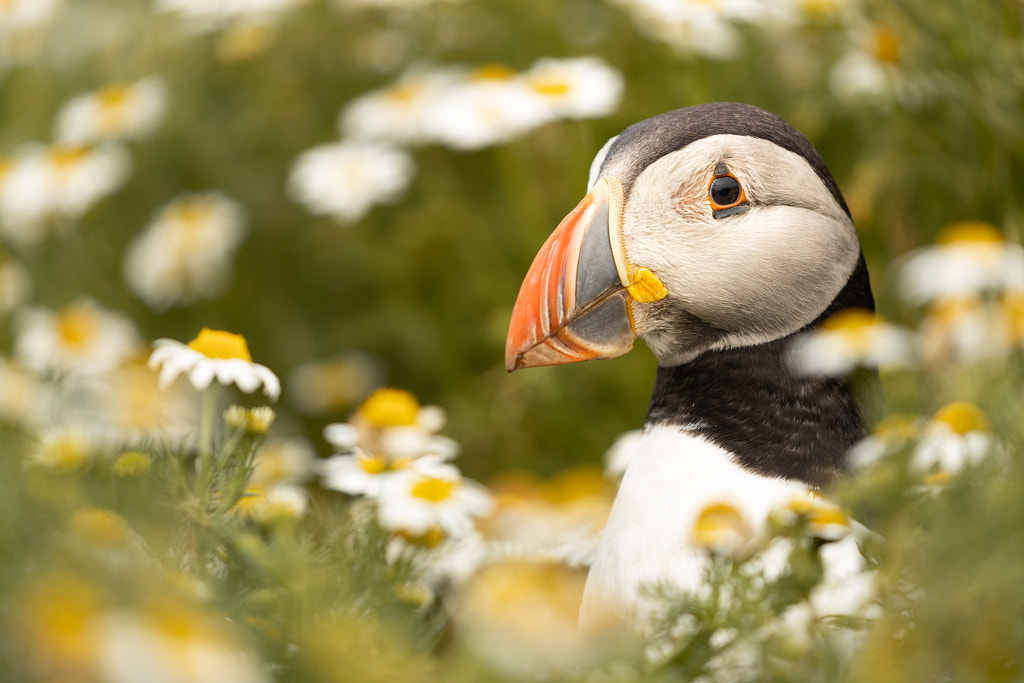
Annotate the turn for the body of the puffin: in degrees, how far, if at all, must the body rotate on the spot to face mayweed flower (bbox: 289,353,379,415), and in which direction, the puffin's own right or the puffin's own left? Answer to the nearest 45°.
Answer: approximately 45° to the puffin's own right

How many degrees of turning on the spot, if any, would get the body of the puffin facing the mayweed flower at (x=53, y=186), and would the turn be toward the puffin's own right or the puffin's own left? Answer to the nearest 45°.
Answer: approximately 45° to the puffin's own right

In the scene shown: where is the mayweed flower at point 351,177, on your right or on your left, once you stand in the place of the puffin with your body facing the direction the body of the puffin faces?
on your right

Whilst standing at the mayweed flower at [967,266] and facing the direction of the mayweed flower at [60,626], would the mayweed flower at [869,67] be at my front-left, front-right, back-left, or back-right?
back-right

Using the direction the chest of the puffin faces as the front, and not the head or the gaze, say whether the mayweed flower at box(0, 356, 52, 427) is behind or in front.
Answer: in front

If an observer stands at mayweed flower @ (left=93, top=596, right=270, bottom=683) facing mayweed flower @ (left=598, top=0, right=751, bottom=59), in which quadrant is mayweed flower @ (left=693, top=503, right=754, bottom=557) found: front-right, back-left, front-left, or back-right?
front-right
